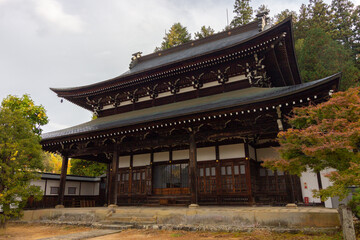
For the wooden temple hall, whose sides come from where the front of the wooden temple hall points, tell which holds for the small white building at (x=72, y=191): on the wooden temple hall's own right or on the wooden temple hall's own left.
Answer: on the wooden temple hall's own right

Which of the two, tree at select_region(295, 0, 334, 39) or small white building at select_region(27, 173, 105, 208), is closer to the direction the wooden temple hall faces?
the small white building

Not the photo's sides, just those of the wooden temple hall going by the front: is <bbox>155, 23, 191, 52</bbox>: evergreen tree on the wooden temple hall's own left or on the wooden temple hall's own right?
on the wooden temple hall's own right

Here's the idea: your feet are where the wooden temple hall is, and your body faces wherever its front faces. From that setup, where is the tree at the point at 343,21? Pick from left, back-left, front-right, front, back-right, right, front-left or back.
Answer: back

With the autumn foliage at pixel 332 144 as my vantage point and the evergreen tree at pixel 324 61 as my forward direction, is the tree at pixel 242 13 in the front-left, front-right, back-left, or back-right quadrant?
front-left

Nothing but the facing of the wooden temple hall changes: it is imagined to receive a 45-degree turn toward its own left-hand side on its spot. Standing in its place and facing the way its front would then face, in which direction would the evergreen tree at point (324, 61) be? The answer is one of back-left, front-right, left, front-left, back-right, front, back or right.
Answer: back-left

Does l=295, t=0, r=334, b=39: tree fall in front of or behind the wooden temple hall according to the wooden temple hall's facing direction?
behind

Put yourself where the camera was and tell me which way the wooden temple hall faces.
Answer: facing the viewer and to the left of the viewer
